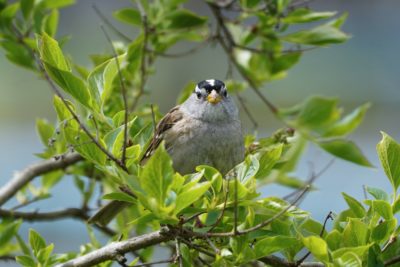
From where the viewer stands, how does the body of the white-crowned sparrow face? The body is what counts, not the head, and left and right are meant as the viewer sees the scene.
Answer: facing the viewer and to the right of the viewer
